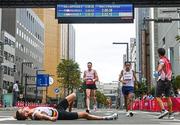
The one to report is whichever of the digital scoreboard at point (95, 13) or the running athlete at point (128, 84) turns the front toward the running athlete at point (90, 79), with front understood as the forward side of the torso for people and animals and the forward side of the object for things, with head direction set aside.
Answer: the digital scoreboard

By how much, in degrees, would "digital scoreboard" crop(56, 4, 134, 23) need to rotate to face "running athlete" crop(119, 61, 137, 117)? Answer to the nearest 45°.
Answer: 0° — it already faces them

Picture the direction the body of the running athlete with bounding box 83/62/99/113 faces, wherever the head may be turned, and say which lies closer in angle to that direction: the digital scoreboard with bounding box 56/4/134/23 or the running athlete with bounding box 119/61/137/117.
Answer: the running athlete

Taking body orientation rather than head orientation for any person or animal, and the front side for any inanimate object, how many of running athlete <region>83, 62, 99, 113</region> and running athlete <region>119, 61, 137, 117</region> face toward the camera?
2

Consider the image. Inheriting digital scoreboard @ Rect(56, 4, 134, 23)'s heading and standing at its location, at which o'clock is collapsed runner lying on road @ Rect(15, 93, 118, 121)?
The collapsed runner lying on road is roughly at 12 o'clock from the digital scoreboard.

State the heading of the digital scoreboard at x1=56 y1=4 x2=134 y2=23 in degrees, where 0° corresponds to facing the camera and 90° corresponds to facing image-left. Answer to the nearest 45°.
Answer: approximately 0°

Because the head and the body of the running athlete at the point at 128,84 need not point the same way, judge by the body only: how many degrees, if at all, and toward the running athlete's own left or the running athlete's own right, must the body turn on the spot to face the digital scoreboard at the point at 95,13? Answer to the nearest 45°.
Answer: approximately 180°

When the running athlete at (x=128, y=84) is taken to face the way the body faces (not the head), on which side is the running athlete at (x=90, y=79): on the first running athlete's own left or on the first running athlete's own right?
on the first running athlete's own right
